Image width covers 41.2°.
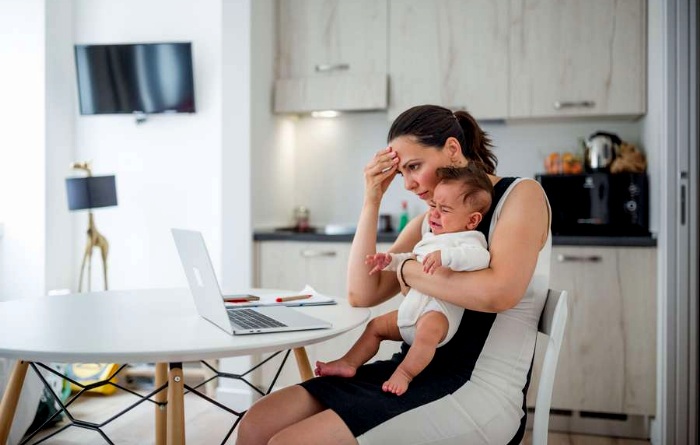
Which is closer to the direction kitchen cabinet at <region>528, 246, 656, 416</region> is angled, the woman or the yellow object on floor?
the woman

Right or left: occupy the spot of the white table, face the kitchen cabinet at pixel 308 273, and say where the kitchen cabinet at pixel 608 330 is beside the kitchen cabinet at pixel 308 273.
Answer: right

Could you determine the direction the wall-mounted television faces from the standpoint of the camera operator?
facing the viewer

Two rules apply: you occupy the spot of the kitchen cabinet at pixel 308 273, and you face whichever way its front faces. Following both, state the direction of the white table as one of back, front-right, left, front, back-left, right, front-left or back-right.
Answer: front

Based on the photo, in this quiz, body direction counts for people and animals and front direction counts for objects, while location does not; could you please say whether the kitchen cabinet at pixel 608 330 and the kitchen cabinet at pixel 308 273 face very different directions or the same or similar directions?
same or similar directions

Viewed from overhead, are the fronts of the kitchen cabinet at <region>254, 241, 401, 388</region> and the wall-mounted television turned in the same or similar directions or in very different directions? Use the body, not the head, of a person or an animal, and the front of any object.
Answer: same or similar directions

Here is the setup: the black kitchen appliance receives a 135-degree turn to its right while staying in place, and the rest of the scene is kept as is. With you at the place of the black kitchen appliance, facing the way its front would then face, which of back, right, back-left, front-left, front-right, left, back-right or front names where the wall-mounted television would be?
front-left

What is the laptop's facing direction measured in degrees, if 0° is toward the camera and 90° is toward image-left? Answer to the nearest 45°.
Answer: approximately 270°

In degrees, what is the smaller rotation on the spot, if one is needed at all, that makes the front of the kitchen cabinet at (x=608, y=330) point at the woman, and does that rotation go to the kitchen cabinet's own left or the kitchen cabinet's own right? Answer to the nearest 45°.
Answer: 0° — it already faces them

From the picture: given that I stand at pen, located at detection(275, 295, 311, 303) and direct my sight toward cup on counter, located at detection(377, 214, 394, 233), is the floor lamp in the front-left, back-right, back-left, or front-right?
front-left

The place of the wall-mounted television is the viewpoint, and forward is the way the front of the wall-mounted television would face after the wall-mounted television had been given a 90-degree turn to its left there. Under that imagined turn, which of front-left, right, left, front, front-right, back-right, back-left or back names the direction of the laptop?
right

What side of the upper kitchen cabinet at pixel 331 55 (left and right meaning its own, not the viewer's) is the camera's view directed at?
front

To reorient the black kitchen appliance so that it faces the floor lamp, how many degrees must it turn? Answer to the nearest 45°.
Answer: approximately 90° to its right

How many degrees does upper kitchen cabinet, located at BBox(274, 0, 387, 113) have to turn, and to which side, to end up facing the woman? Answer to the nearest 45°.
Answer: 0° — it already faces them

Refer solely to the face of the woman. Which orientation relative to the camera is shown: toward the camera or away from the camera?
toward the camera

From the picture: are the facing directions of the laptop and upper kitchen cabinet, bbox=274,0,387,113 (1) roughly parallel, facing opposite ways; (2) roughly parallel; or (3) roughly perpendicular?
roughly perpendicular

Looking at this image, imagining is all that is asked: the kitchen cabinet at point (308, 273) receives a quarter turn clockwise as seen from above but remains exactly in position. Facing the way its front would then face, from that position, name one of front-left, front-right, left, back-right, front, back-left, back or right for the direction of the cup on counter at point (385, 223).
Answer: back-right

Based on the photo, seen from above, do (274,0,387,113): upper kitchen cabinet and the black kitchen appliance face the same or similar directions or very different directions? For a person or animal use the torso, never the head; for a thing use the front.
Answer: same or similar directions
